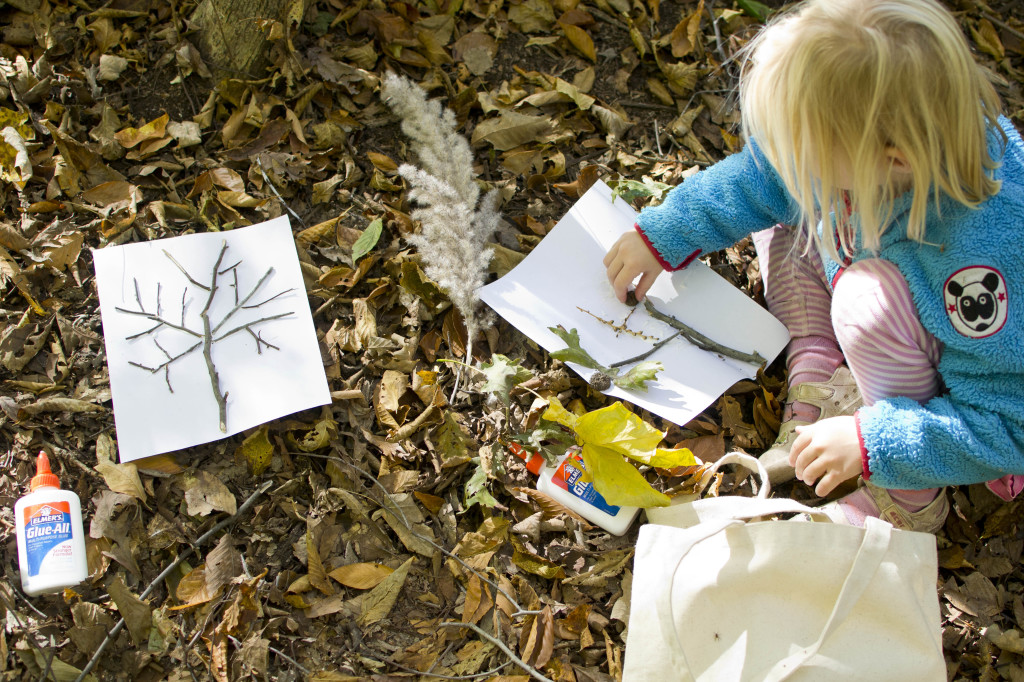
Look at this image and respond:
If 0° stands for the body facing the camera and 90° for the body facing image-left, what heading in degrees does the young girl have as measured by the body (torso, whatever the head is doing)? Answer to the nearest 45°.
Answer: approximately 45°

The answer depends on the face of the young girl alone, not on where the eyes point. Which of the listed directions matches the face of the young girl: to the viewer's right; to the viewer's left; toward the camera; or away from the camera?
to the viewer's left
